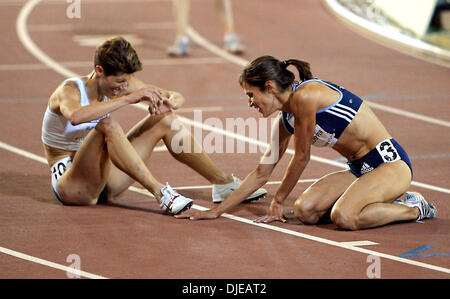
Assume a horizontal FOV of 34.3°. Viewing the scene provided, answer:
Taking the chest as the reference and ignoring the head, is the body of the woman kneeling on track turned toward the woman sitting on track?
yes

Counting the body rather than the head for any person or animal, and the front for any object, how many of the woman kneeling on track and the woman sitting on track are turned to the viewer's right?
1

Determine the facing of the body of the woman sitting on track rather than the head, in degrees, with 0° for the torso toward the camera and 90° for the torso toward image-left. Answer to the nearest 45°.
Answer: approximately 270°

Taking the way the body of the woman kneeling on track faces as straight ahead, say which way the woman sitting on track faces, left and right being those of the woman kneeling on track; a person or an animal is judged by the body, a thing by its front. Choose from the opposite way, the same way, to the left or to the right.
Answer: the opposite way

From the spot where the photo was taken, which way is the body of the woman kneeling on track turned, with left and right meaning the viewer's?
facing to the left of the viewer

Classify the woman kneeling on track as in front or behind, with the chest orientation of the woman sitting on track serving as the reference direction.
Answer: in front
